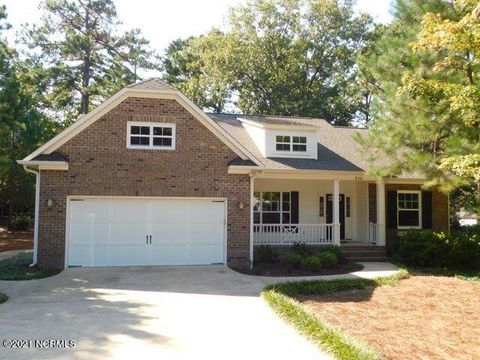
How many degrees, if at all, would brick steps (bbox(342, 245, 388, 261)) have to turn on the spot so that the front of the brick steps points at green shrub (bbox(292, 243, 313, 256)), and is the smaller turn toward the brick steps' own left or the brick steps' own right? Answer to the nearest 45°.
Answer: approximately 45° to the brick steps' own right

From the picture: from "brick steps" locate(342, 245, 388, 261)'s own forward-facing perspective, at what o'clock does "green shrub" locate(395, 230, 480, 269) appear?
The green shrub is roughly at 10 o'clock from the brick steps.

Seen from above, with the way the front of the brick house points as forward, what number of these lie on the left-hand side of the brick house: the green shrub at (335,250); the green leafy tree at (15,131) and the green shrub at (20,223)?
1

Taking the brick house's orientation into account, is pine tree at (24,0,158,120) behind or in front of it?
behind

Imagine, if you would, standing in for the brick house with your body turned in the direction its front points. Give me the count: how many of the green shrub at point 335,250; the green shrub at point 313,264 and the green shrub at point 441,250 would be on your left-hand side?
3

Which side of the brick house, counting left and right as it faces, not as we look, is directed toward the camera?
front

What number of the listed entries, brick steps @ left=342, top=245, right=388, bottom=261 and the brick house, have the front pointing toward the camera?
2

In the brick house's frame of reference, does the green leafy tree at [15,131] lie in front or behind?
behind

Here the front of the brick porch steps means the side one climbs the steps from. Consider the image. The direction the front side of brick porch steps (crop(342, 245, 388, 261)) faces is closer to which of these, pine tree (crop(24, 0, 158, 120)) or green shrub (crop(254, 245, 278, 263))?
the green shrub

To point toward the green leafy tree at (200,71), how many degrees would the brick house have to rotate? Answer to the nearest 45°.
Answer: approximately 180°

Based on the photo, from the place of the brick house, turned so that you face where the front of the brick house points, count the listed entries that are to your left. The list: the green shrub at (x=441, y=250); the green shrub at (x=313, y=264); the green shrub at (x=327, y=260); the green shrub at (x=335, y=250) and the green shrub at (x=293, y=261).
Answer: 5

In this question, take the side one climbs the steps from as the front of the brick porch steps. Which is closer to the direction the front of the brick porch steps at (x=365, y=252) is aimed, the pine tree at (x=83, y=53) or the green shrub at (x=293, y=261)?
the green shrub

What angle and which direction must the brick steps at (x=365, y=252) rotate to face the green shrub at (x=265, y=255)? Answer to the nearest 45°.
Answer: approximately 45° to its right
